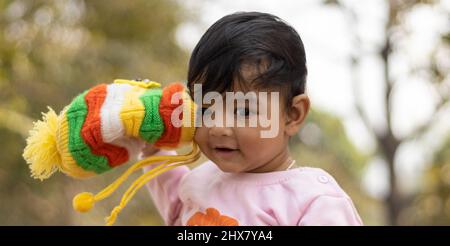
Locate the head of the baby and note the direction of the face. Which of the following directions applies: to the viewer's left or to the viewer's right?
to the viewer's left

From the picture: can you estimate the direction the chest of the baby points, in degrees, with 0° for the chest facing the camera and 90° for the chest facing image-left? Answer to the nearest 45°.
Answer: approximately 45°
